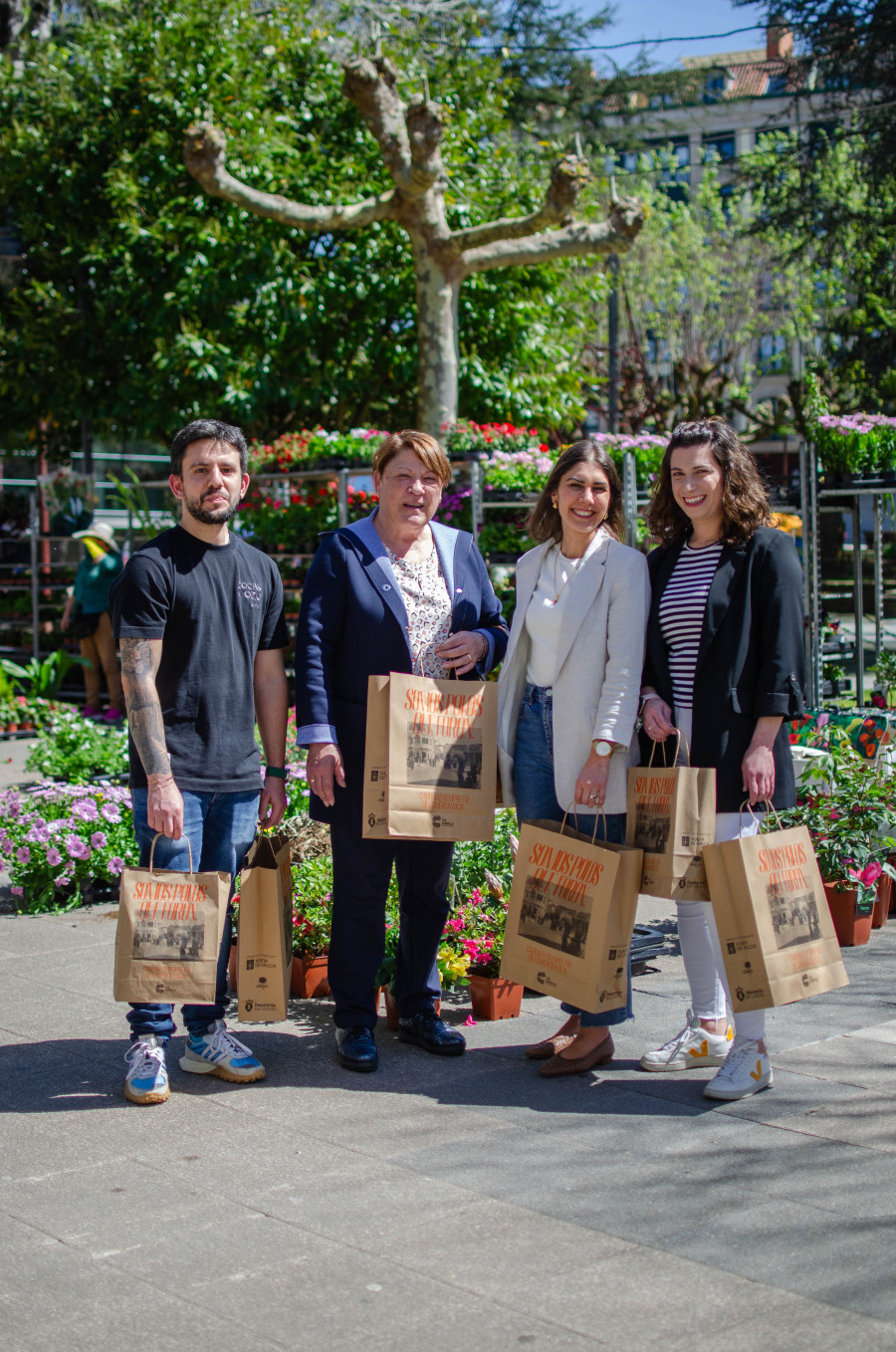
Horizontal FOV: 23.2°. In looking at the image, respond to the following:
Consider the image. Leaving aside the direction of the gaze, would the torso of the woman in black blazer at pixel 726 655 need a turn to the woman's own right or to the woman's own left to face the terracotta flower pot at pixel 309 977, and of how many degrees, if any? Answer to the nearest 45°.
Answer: approximately 90° to the woman's own right

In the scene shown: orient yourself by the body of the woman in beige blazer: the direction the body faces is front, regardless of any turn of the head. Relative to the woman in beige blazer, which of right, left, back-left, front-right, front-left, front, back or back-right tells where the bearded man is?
front-right

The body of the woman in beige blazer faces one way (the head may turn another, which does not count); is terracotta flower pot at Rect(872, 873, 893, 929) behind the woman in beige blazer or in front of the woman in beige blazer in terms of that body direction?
behind

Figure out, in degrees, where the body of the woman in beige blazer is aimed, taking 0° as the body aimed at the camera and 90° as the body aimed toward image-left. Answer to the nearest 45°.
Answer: approximately 45°

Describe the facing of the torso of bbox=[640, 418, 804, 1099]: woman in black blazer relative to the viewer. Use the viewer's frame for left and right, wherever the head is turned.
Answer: facing the viewer and to the left of the viewer
